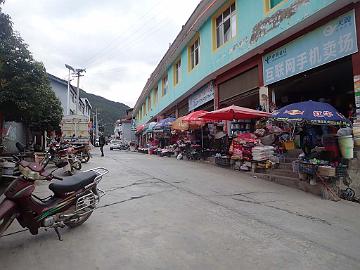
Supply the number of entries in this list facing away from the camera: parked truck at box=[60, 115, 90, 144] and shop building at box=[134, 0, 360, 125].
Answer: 1

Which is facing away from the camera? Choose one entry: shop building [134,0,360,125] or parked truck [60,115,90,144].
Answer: the parked truck

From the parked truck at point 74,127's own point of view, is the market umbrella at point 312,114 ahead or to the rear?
to the rear

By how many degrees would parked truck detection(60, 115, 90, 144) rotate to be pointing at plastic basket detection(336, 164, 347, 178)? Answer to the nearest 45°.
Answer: approximately 180°

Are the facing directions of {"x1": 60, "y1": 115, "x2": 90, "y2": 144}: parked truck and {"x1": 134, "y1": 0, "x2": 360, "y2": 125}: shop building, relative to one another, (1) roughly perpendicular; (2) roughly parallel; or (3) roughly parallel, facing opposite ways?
roughly perpendicular

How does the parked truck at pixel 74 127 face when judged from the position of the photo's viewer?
facing away from the viewer

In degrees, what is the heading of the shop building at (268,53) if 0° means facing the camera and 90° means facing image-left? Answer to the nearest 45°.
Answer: approximately 45°

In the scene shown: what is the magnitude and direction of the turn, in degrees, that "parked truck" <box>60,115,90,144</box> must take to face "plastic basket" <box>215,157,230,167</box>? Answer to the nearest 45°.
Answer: approximately 135° to its right

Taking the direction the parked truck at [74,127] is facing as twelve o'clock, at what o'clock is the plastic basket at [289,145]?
The plastic basket is roughly at 5 o'clock from the parked truck.
